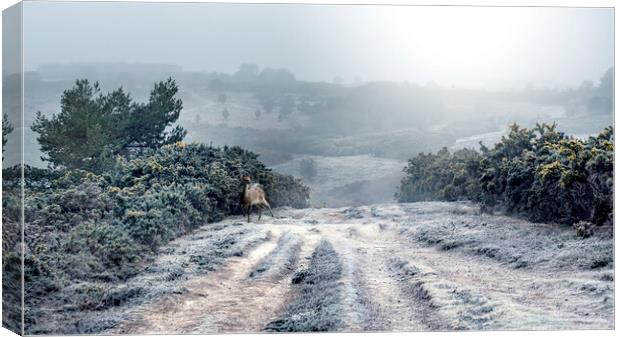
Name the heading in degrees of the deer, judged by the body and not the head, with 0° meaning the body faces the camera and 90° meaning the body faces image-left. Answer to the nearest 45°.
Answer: approximately 45°

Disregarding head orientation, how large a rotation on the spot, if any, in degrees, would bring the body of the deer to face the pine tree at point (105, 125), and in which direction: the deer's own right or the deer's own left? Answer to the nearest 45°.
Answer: approximately 45° to the deer's own right
